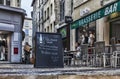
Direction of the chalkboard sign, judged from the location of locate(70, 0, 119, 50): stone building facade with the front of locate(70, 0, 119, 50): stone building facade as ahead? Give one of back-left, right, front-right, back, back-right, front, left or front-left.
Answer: front-left

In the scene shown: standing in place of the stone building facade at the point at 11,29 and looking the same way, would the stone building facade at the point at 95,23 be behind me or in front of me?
in front

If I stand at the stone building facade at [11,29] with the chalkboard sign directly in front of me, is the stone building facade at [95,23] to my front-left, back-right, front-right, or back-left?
front-left

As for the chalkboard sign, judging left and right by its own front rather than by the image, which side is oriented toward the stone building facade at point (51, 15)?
back

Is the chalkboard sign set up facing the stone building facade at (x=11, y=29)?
no

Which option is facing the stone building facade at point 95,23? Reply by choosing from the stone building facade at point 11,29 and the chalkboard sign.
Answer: the stone building facade at point 11,29

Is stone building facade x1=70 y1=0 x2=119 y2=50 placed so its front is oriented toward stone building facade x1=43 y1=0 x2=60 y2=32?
no

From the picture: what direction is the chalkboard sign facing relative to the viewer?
toward the camera

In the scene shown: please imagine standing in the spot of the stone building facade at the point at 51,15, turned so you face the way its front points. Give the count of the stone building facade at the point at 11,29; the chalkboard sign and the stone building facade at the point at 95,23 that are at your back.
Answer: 0

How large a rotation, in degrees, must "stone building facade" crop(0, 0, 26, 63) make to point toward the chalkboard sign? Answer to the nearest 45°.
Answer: approximately 45° to its right

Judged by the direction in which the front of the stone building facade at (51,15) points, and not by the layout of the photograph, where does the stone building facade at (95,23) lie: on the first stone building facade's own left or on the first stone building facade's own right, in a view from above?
on the first stone building facade's own left

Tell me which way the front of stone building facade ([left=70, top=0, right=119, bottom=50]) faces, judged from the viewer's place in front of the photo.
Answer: facing the viewer and to the left of the viewer

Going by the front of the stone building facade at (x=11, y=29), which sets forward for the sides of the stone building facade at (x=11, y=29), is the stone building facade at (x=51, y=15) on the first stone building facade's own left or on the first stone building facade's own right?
on the first stone building facade's own left

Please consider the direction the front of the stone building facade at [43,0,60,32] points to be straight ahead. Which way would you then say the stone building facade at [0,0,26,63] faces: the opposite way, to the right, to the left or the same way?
to the left

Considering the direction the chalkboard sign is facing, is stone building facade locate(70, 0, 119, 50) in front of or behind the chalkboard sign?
behind

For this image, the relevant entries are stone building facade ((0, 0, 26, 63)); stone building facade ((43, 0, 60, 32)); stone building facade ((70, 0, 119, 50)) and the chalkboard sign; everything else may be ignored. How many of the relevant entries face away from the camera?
0
